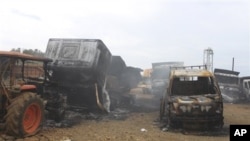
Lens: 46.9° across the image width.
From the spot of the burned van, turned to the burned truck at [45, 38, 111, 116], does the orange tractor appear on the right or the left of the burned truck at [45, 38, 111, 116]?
left

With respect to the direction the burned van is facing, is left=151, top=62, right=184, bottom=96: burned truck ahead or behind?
behind

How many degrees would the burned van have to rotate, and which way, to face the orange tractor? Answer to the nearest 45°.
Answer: approximately 45° to its right

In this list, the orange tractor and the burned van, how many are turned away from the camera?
0

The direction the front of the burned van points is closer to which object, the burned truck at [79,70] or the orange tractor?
the orange tractor

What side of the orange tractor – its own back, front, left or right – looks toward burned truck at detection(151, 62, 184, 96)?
back
